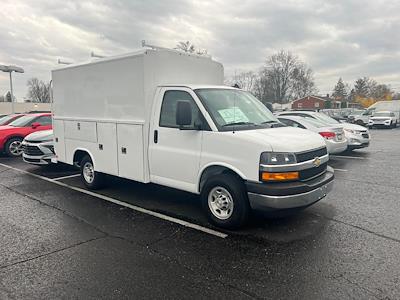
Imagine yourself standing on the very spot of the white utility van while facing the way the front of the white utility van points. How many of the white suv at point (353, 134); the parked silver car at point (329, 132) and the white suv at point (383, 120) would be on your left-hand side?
3

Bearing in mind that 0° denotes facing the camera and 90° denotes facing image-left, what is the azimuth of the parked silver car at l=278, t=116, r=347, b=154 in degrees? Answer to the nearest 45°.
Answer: approximately 135°

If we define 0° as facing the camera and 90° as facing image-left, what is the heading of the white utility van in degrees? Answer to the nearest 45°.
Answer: approximately 315°

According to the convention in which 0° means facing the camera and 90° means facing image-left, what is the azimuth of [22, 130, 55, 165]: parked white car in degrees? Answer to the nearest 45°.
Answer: approximately 45°
